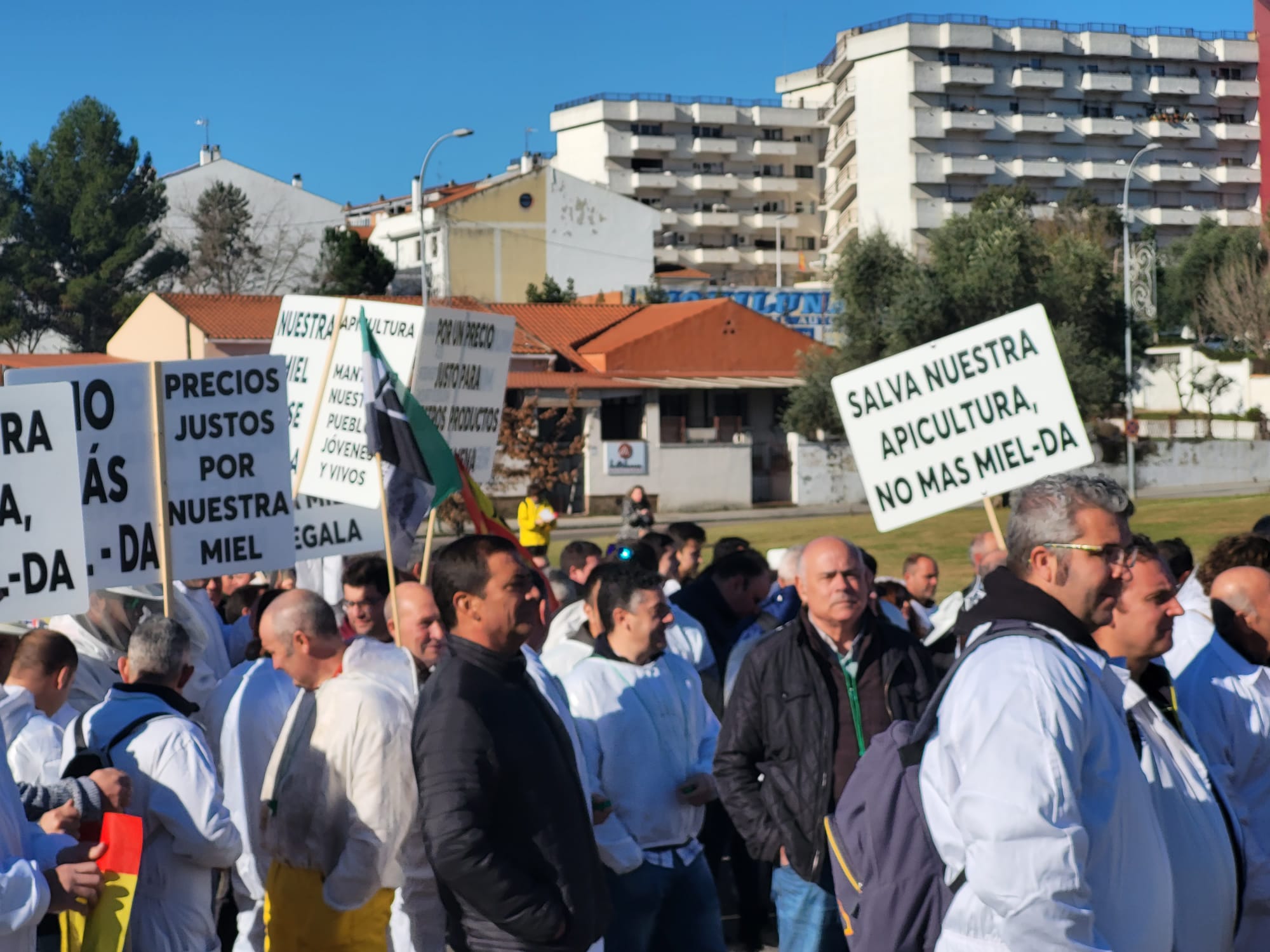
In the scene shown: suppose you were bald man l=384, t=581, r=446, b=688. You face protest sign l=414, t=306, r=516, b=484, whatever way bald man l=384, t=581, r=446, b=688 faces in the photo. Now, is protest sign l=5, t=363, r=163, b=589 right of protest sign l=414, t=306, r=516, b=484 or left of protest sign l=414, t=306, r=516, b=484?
left

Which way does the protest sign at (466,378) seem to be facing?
toward the camera

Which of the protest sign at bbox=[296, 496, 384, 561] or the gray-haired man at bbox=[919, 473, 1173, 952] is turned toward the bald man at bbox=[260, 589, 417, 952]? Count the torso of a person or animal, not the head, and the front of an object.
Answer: the protest sign

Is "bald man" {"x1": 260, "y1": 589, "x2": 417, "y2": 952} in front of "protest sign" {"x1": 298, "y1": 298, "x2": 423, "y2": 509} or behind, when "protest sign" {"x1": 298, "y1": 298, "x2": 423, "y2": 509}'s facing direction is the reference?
in front

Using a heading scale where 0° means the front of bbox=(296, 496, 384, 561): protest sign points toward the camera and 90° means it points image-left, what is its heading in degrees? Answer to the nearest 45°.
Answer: approximately 0°

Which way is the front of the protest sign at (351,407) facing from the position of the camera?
facing the viewer

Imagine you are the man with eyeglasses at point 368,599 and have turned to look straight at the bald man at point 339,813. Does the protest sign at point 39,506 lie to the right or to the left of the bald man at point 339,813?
right

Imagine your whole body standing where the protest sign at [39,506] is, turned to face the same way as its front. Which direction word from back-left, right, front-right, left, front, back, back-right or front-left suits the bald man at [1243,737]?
front-left

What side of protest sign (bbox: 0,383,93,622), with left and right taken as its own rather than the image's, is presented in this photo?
front

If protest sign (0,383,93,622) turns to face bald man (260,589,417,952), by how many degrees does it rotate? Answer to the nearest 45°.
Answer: approximately 45° to its left

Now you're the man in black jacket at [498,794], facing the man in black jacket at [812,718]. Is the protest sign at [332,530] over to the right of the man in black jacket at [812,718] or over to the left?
left

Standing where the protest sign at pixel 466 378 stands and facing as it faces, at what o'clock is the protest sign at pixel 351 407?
the protest sign at pixel 351 407 is roughly at 2 o'clock from the protest sign at pixel 466 378.
